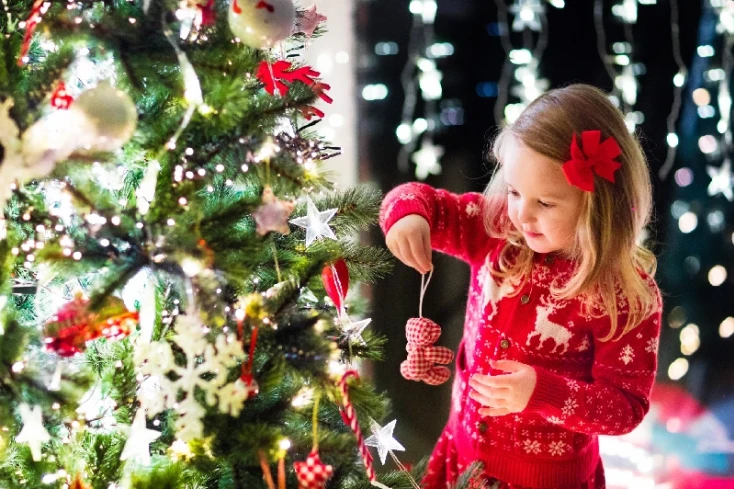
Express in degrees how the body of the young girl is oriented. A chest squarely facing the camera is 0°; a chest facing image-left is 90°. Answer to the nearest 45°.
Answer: approximately 45°

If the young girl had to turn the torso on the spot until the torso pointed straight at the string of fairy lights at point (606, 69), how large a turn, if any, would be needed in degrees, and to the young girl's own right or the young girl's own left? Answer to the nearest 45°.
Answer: approximately 135° to the young girl's own right

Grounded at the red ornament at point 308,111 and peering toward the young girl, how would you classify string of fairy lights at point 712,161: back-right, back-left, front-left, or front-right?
front-left

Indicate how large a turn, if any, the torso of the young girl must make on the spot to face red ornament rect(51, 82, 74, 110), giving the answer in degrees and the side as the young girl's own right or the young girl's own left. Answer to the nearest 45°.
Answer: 0° — they already face it

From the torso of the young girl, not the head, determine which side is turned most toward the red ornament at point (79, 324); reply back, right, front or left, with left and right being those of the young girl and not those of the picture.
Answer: front
